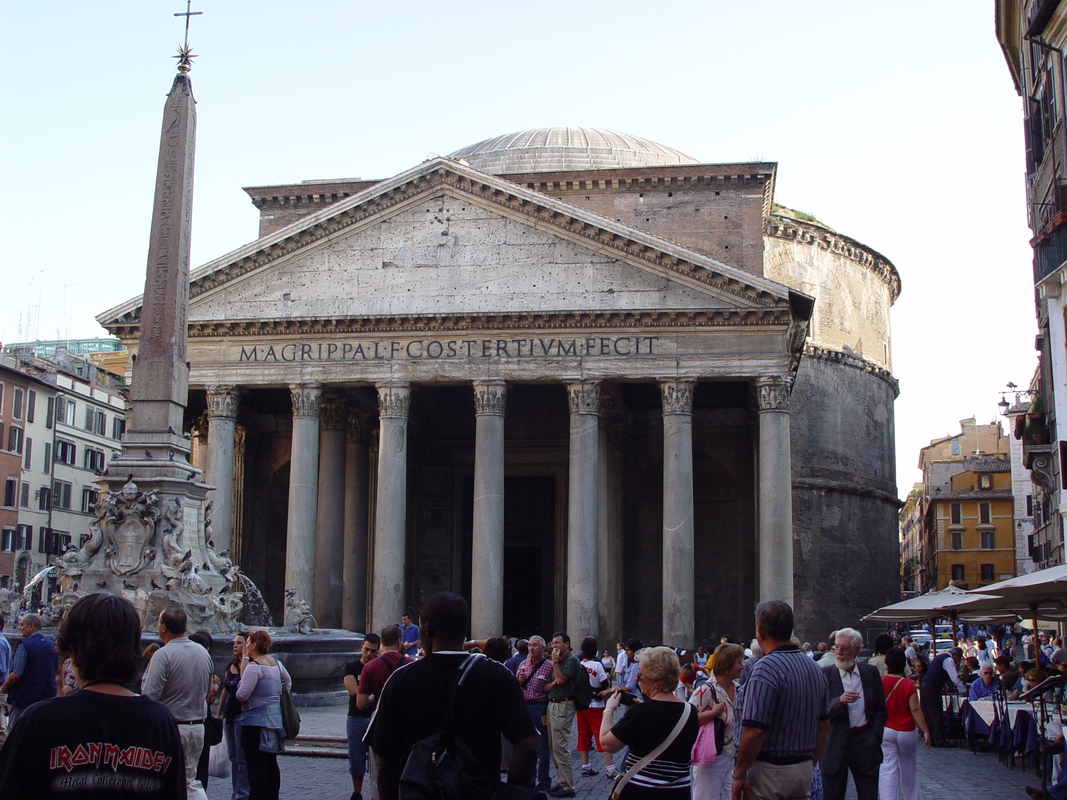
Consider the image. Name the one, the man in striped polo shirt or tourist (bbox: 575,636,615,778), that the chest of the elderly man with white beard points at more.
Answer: the man in striped polo shirt

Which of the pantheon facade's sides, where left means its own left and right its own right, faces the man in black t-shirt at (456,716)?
front

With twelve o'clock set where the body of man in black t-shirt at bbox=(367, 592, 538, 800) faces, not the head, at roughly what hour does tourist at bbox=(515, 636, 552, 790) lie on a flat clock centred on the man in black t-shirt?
The tourist is roughly at 12 o'clock from the man in black t-shirt.

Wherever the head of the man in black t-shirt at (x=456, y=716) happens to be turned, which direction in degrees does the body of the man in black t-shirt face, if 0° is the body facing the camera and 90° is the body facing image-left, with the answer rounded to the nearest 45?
approximately 180°

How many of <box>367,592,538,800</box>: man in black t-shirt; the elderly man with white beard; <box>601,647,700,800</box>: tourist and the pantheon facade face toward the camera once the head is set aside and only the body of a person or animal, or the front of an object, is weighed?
2

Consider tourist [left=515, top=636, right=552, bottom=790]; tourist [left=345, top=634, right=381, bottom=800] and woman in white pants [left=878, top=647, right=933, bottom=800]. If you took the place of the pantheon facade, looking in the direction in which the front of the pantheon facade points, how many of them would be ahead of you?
3

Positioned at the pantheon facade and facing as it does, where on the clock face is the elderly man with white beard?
The elderly man with white beard is roughly at 12 o'clock from the pantheon facade.

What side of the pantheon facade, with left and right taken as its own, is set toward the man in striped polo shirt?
front

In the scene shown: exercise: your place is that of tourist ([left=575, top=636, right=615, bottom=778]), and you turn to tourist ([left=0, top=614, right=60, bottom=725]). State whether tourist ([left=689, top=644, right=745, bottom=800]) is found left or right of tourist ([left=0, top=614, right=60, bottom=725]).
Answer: left

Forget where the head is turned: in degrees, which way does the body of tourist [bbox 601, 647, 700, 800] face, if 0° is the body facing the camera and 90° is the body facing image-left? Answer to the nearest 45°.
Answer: approximately 135°
